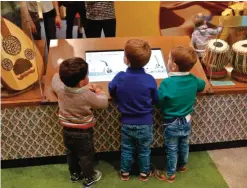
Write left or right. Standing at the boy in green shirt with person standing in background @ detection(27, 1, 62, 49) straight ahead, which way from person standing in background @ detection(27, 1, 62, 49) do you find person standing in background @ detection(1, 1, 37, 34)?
left

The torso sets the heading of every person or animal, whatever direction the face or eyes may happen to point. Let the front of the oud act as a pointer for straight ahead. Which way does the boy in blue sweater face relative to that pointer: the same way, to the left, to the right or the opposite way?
the opposite way

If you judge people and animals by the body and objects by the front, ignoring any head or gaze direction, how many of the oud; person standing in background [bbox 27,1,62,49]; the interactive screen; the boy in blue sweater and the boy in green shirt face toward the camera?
3

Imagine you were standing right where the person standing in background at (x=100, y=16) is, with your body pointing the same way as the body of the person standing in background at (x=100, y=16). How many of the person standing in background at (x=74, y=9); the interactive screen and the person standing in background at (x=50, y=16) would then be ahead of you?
1

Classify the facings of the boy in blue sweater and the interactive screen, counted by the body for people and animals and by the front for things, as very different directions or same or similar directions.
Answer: very different directions

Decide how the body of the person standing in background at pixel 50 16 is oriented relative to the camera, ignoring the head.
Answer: toward the camera

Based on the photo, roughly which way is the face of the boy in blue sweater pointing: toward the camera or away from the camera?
away from the camera

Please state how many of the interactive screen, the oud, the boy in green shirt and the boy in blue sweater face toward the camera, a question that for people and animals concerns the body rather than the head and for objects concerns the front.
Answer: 2

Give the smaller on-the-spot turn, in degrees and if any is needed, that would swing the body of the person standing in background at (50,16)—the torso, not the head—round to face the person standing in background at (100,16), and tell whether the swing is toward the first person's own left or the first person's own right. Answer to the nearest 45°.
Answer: approximately 45° to the first person's own left

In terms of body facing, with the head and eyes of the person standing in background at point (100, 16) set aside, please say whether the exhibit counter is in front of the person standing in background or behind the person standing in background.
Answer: in front

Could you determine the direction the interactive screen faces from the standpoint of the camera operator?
facing the viewer

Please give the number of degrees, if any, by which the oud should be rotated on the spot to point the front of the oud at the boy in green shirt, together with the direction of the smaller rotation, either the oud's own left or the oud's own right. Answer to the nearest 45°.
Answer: approximately 45° to the oud's own left
